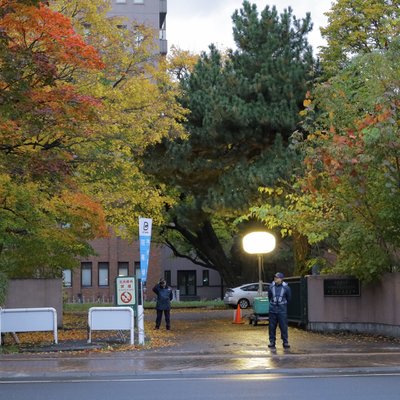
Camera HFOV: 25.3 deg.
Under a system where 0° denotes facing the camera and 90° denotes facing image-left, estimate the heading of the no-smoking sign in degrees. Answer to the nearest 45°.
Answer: approximately 0°

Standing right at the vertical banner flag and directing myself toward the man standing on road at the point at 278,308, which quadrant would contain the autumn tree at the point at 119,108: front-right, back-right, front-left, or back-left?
back-left

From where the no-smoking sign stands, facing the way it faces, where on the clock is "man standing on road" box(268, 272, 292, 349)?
The man standing on road is roughly at 10 o'clock from the no-smoking sign.

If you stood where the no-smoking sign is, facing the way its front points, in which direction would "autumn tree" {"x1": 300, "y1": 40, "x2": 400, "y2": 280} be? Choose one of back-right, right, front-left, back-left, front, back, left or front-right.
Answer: left

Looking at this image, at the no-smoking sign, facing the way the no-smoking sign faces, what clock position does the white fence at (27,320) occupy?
The white fence is roughly at 2 o'clock from the no-smoking sign.
